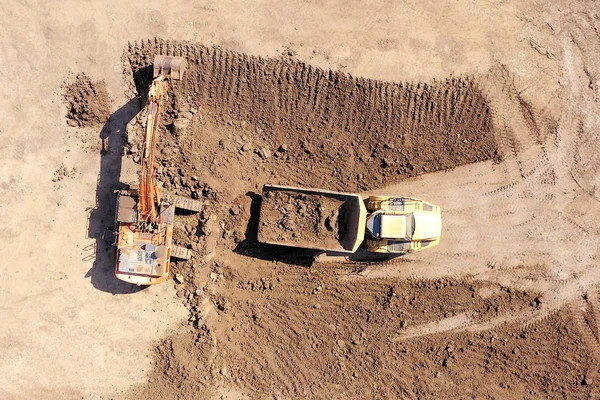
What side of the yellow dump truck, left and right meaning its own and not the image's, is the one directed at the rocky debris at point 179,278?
back

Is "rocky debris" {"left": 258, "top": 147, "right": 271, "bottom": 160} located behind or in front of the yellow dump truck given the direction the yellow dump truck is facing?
behind

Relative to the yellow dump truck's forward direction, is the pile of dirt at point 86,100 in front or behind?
behind

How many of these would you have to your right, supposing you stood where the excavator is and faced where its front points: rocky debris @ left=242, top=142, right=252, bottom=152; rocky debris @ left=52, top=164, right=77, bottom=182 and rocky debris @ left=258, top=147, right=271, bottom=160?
2

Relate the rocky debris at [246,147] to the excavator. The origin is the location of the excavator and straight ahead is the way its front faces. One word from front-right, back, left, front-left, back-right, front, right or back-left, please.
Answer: right

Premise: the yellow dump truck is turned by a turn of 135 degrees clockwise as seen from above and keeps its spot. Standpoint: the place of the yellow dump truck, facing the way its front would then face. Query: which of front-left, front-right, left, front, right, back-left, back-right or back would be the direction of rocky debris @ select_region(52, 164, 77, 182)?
front-right

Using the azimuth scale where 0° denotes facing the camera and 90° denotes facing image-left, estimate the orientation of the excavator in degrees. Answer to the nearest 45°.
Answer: approximately 180°

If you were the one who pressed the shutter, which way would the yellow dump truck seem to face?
facing to the right of the viewer

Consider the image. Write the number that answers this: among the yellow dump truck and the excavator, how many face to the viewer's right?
1

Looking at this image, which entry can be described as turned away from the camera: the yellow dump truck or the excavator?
the excavator

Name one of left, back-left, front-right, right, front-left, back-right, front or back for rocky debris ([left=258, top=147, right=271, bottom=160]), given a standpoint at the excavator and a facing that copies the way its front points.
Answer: right

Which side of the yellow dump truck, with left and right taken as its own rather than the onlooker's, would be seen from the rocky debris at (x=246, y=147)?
back
